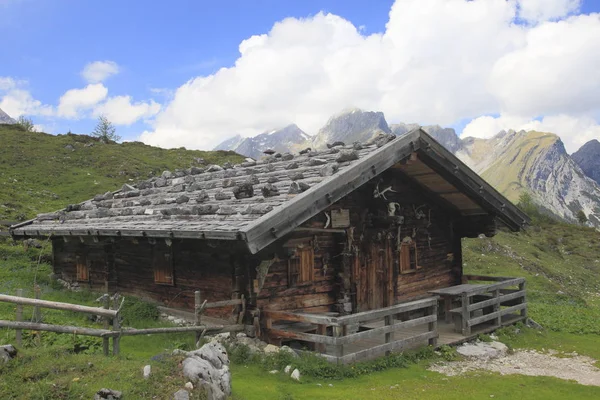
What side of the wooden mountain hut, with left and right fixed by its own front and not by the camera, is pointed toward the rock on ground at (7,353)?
right

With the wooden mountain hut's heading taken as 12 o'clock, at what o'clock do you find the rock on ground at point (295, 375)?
The rock on ground is roughly at 2 o'clock from the wooden mountain hut.

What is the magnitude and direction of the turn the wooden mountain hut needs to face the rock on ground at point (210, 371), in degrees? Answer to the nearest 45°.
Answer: approximately 45° to its right

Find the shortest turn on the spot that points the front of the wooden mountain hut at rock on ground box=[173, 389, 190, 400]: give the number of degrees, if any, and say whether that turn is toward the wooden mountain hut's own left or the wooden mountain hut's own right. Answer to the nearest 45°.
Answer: approximately 45° to the wooden mountain hut's own right

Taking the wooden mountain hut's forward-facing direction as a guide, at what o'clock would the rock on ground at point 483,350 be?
The rock on ground is roughly at 11 o'clock from the wooden mountain hut.

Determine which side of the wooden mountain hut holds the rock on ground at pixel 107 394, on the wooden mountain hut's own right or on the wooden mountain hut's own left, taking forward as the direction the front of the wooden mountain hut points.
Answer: on the wooden mountain hut's own right

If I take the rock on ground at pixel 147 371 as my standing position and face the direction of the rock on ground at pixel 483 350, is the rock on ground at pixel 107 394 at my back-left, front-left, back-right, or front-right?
back-right
